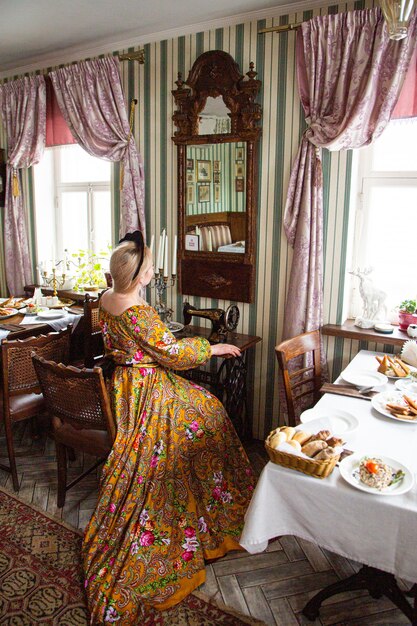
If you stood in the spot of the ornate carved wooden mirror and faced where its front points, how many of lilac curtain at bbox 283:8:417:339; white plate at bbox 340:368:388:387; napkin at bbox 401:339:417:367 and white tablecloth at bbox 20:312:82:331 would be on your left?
3

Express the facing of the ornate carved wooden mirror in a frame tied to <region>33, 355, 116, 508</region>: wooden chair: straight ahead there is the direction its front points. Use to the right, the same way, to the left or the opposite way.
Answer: the opposite way

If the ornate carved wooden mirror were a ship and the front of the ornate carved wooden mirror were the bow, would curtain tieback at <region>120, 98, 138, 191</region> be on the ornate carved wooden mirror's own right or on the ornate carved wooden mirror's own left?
on the ornate carved wooden mirror's own right

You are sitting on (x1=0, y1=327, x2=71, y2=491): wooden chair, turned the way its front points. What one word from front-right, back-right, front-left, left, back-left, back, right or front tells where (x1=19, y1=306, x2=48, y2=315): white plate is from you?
front-right

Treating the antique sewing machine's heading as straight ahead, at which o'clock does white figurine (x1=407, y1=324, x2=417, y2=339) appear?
The white figurine is roughly at 8 o'clock from the antique sewing machine.

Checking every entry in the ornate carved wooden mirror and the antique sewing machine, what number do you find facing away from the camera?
0

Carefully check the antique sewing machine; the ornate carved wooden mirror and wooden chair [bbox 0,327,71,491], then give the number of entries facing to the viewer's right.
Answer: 0

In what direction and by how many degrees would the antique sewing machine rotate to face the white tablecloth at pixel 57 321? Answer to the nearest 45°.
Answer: approximately 45° to its right

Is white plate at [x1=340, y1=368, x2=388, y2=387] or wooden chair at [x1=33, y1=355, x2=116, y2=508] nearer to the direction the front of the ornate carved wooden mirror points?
the wooden chair

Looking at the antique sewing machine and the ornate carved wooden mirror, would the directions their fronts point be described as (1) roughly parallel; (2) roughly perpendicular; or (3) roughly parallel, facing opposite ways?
roughly parallel

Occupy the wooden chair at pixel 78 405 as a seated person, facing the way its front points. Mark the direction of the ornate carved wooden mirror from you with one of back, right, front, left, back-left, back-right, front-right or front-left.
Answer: front

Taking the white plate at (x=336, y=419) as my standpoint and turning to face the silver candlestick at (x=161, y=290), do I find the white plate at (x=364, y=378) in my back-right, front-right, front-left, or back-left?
front-right

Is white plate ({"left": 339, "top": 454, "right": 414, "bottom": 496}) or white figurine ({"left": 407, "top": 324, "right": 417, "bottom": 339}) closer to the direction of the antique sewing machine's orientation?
the white plate
